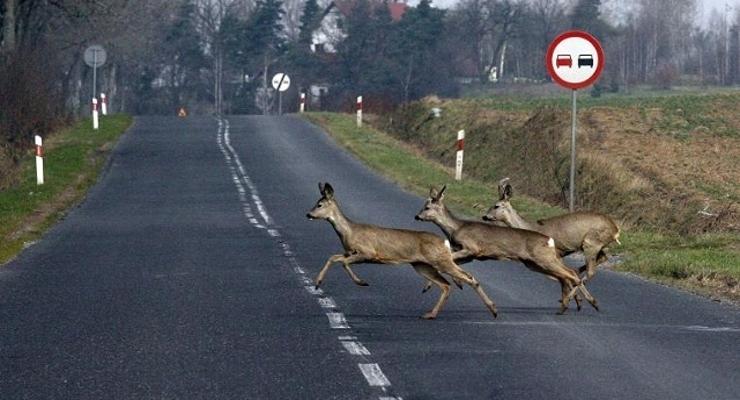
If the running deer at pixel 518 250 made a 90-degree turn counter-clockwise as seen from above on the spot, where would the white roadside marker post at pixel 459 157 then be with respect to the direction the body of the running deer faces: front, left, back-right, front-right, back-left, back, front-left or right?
back

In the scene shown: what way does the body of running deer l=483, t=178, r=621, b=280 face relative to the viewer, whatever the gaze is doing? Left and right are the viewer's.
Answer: facing to the left of the viewer

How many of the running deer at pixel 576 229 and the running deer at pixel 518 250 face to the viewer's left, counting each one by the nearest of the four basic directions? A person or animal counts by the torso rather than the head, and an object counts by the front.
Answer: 2

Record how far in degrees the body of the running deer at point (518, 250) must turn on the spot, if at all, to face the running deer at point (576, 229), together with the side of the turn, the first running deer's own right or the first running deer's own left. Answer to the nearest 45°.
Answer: approximately 90° to the first running deer's own right

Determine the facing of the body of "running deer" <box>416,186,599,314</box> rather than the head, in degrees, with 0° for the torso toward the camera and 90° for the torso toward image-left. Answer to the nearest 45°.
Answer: approximately 90°

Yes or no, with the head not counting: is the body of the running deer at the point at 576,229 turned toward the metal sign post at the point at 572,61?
no

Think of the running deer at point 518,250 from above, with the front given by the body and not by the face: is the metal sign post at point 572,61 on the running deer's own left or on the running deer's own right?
on the running deer's own right

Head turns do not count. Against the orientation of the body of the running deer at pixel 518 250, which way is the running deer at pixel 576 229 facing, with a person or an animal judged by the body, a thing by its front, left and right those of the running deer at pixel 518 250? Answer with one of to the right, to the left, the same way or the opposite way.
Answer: the same way

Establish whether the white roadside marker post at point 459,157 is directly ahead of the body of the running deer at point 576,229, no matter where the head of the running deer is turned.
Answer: no
